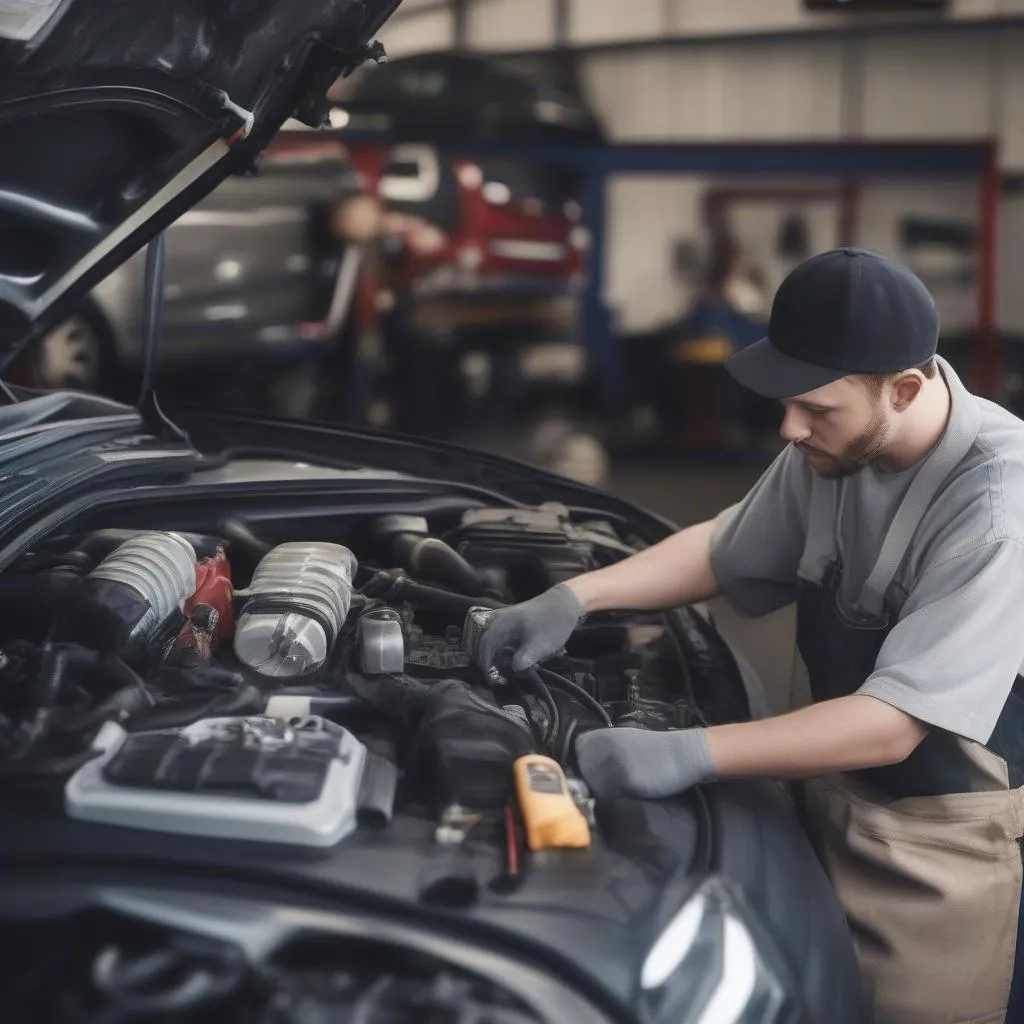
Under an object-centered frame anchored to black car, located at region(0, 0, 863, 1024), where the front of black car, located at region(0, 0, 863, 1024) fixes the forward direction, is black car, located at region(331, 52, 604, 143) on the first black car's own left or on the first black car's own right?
on the first black car's own left

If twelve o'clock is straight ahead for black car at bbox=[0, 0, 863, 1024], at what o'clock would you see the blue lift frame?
The blue lift frame is roughly at 8 o'clock from the black car.

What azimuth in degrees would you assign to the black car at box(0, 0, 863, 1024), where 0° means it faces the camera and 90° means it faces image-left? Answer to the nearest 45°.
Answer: approximately 315°

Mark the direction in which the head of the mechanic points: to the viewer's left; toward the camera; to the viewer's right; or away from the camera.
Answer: to the viewer's left

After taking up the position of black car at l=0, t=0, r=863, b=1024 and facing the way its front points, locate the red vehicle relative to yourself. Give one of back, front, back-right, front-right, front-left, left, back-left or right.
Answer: back-left
